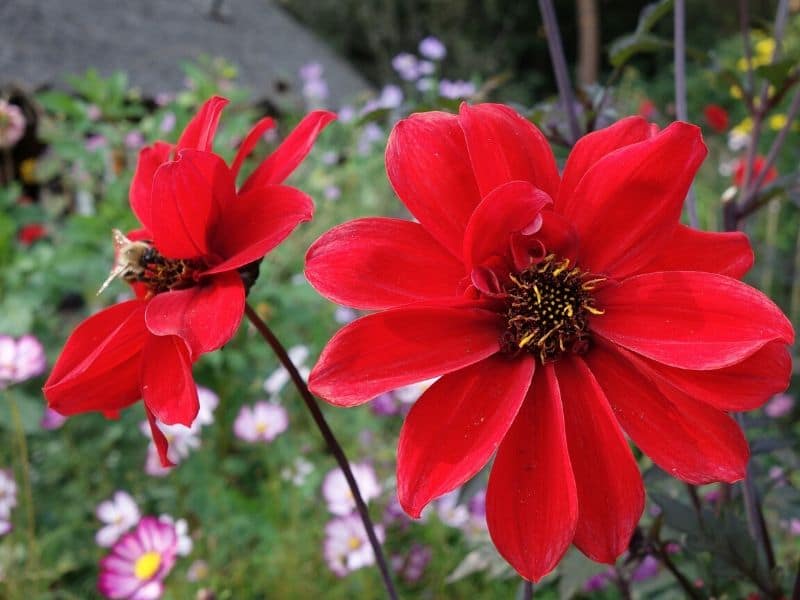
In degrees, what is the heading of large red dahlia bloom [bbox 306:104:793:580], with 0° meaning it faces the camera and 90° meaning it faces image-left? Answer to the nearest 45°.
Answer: approximately 0°

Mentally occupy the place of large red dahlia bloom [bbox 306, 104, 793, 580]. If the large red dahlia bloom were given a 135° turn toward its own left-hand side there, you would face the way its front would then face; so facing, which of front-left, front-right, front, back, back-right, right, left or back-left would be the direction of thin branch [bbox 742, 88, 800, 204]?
front
